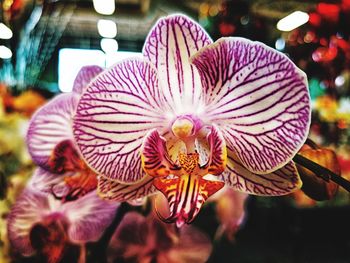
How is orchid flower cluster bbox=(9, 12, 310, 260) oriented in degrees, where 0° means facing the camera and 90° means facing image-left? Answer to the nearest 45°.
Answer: approximately 0°
